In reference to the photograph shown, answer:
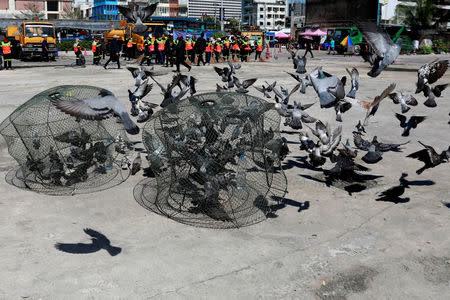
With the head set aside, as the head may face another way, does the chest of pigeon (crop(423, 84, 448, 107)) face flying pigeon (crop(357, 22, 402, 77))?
no

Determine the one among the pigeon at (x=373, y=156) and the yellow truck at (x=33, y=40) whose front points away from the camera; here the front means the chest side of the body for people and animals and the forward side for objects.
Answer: the pigeon

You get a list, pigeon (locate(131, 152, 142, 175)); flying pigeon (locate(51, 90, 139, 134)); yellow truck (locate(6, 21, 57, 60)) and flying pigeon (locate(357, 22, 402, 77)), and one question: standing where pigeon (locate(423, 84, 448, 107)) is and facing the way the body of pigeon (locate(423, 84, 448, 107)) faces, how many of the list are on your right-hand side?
0

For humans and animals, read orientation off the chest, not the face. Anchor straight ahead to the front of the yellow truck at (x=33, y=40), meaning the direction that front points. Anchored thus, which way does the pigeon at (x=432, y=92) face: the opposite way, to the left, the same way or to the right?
the opposite way

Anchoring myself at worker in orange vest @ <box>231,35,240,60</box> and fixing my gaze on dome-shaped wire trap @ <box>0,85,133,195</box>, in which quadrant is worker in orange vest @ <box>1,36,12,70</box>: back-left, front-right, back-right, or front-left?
front-right

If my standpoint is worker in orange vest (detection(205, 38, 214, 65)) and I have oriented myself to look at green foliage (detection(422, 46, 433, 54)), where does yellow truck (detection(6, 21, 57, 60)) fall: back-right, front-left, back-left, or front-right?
back-left
